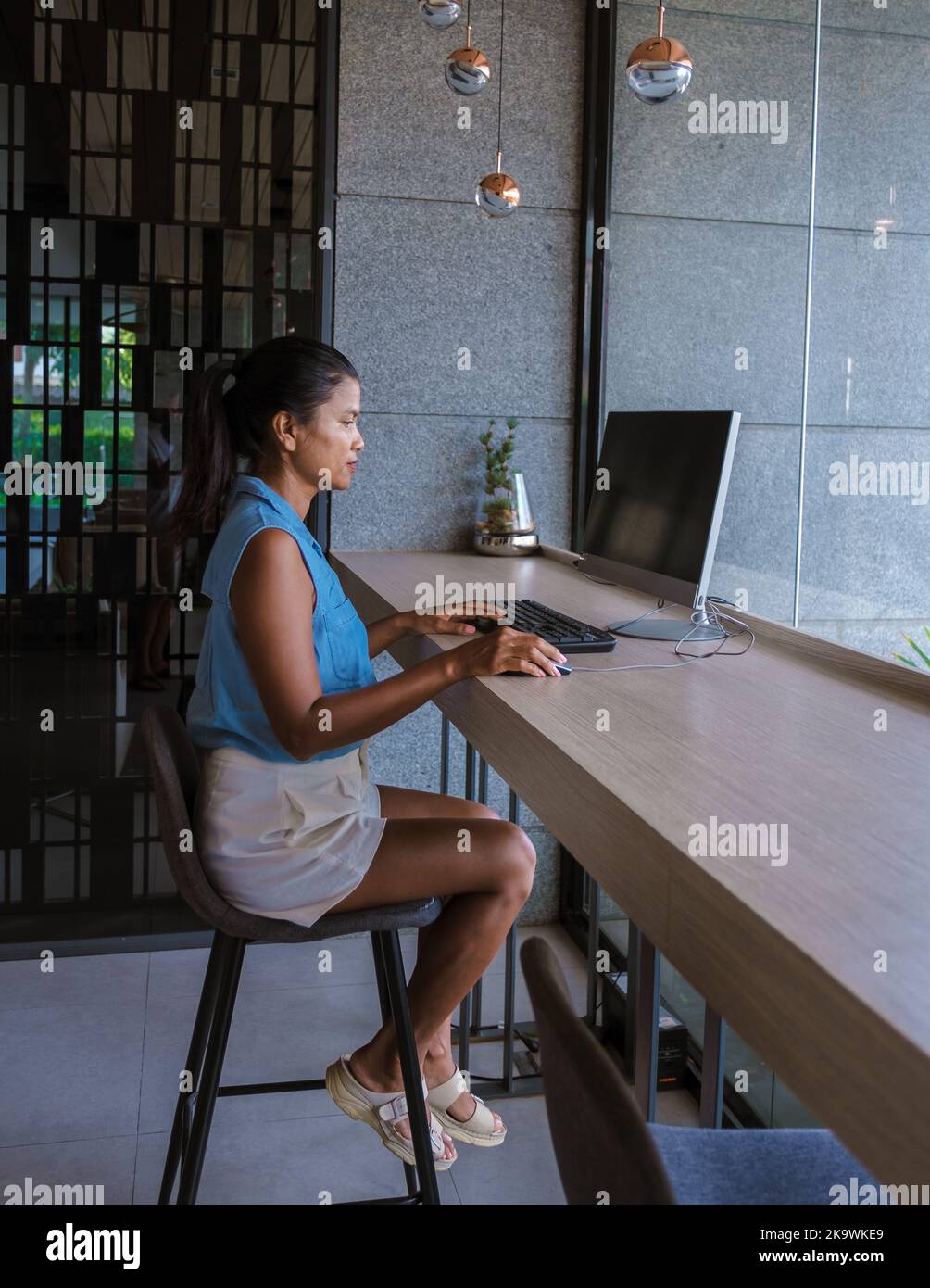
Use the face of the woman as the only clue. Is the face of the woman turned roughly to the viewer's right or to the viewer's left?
to the viewer's right

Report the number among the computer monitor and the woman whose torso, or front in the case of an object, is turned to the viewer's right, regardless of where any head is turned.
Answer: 1

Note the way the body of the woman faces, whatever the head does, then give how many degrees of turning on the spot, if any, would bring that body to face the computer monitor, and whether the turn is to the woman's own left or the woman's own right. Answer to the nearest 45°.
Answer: approximately 45° to the woman's own left

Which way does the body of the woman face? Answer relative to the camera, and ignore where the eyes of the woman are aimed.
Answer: to the viewer's right

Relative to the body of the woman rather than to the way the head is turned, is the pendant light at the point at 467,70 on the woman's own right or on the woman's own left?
on the woman's own left

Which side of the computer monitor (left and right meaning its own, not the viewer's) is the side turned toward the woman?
front

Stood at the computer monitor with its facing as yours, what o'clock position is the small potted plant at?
The small potted plant is roughly at 4 o'clock from the computer monitor.

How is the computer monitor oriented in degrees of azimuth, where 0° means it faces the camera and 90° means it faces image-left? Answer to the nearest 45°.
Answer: approximately 45°

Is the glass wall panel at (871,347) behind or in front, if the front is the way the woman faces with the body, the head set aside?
in front
